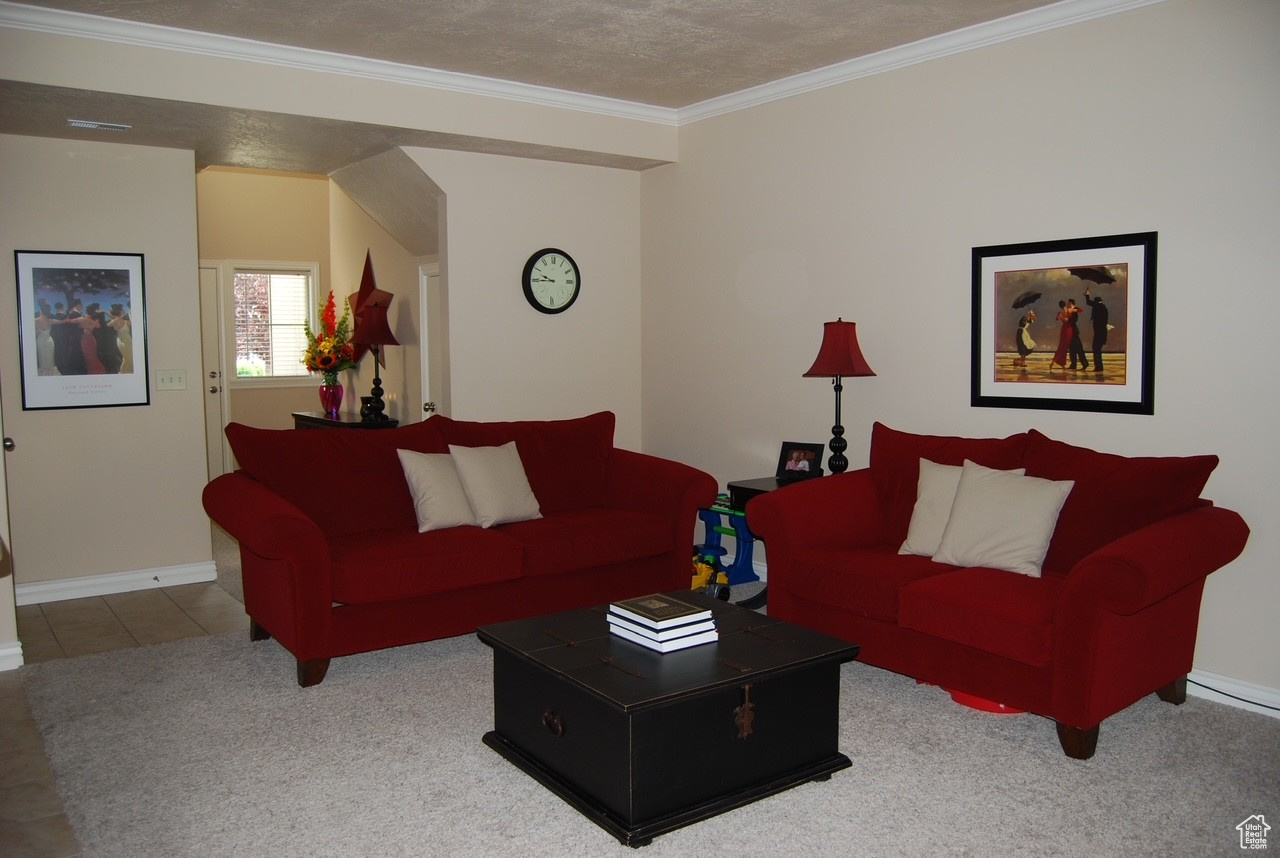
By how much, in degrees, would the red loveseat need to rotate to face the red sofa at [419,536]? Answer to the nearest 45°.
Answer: approximately 45° to its right

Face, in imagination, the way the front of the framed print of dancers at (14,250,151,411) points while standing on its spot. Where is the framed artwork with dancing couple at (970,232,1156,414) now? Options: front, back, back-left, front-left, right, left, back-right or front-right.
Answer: front-left

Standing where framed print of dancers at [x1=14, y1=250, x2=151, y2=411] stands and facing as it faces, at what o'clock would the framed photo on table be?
The framed photo on table is roughly at 10 o'clock from the framed print of dancers.

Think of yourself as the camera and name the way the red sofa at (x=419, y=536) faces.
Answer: facing the viewer and to the right of the viewer

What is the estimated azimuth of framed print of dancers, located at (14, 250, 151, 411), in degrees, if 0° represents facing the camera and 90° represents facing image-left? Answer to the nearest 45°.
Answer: approximately 0°

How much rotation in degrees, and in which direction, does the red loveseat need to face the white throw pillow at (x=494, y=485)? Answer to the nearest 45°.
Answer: approximately 45° to its right

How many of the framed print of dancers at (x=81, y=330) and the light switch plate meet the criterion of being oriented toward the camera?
2

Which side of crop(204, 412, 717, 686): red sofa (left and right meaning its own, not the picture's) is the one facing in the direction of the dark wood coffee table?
front

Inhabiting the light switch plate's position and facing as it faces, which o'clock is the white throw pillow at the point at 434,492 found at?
The white throw pillow is roughly at 11 o'clock from the light switch plate.

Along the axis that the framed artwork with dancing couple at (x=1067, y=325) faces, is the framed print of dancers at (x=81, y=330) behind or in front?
in front

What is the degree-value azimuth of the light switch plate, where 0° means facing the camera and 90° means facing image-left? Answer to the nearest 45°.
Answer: approximately 0°
